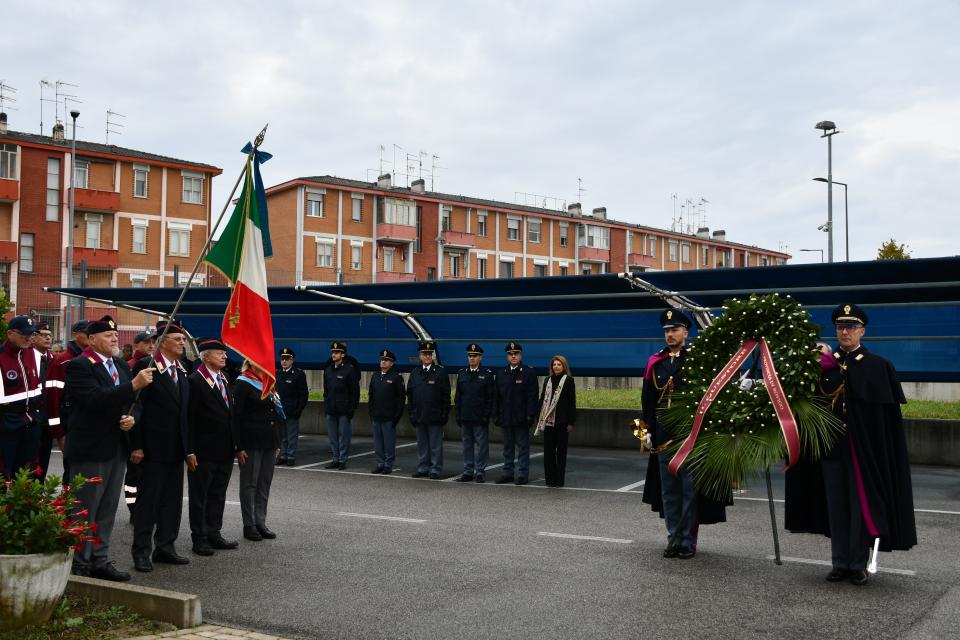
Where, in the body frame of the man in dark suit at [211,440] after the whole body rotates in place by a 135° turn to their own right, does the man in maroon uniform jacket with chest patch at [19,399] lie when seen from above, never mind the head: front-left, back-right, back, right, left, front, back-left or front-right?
front-right

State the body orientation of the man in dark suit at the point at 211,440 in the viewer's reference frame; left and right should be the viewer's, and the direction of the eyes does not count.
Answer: facing the viewer and to the right of the viewer

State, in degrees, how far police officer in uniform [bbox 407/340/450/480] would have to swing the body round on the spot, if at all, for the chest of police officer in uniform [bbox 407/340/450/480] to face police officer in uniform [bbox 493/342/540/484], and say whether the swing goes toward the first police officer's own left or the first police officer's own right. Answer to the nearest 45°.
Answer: approximately 45° to the first police officer's own left

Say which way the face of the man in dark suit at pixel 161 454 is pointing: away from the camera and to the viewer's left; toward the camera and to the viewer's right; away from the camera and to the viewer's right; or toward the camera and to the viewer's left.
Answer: toward the camera and to the viewer's right

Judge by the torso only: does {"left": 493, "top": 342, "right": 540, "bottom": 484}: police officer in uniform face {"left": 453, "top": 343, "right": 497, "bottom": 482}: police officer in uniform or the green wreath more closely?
the green wreath

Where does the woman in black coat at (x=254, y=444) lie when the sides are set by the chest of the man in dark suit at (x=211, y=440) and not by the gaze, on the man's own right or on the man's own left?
on the man's own left

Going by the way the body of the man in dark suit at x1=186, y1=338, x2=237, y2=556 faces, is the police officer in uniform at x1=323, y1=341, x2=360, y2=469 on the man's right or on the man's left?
on the man's left

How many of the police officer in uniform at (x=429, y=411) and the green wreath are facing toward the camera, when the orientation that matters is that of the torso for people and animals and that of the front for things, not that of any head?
2

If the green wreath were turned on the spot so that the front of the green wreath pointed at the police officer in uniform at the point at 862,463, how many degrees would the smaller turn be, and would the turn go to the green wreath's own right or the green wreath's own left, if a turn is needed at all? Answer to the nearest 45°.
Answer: approximately 90° to the green wreath's own left

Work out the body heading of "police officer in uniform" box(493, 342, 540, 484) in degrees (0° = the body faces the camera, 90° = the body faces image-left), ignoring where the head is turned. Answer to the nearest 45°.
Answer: approximately 0°

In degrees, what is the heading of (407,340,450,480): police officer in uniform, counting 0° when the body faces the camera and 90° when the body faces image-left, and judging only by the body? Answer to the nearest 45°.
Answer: approximately 0°

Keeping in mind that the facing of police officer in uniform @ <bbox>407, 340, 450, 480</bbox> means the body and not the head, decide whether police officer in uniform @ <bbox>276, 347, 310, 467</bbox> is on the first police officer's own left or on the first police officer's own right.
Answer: on the first police officer's own right

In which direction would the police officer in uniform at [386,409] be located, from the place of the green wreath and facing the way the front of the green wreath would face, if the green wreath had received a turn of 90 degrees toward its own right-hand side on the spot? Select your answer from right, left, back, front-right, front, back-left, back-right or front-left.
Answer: front-right

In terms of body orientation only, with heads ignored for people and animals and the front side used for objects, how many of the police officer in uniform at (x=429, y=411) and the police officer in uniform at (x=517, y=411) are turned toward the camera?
2

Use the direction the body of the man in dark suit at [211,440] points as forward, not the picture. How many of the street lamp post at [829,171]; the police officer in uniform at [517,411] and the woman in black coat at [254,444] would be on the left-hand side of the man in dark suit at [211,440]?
3

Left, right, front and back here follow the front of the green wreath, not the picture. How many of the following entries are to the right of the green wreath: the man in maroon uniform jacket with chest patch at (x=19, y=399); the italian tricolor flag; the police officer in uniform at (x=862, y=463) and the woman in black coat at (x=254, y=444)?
3
